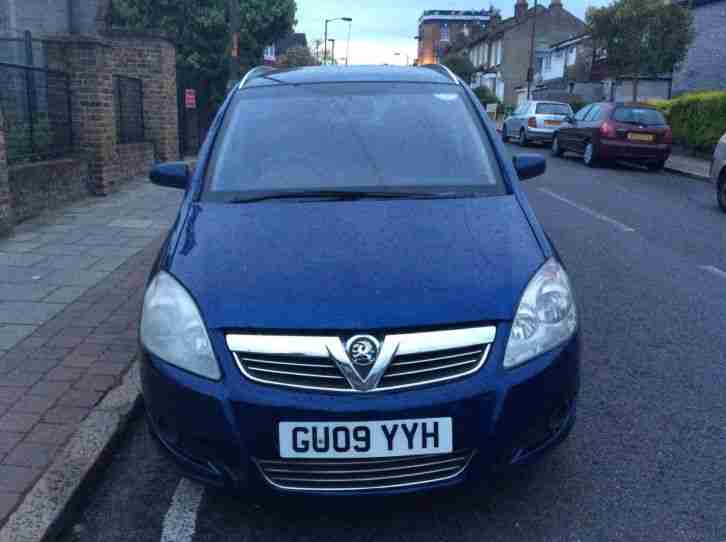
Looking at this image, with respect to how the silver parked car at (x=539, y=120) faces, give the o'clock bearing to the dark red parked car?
The dark red parked car is roughly at 7 o'clock from the silver parked car.

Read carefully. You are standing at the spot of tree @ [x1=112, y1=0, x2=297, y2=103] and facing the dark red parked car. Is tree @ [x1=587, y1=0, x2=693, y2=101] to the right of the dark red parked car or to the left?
left

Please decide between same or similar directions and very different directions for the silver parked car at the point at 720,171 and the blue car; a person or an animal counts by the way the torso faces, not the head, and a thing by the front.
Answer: very different directions

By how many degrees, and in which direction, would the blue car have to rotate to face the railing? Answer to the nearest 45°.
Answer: approximately 135° to its right

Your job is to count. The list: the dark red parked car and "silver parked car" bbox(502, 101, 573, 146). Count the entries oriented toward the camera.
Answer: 0

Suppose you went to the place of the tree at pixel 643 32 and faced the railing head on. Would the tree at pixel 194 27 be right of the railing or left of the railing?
right

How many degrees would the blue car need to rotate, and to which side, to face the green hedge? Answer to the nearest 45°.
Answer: approximately 135° to its left

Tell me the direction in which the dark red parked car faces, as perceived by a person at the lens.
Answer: facing away from the viewer and to the left of the viewer

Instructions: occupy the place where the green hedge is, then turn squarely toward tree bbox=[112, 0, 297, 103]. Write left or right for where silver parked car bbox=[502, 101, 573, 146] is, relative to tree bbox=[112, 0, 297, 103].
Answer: right

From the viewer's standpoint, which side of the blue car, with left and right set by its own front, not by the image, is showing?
front

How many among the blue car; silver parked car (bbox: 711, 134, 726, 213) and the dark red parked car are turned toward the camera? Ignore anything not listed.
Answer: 1

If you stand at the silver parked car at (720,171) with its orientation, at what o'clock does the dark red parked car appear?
The dark red parked car is roughly at 1 o'clock from the silver parked car.

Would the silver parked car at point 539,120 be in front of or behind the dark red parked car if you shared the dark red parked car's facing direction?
in front

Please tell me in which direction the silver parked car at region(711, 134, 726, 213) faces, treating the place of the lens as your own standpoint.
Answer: facing away from the viewer and to the left of the viewer

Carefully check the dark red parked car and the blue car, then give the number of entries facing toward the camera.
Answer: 1
